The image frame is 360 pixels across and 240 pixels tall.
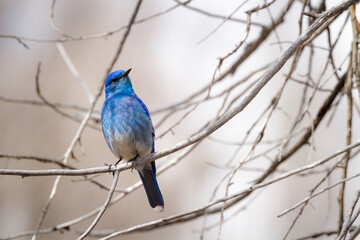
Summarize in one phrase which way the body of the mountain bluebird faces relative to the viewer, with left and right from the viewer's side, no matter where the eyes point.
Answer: facing the viewer and to the left of the viewer
